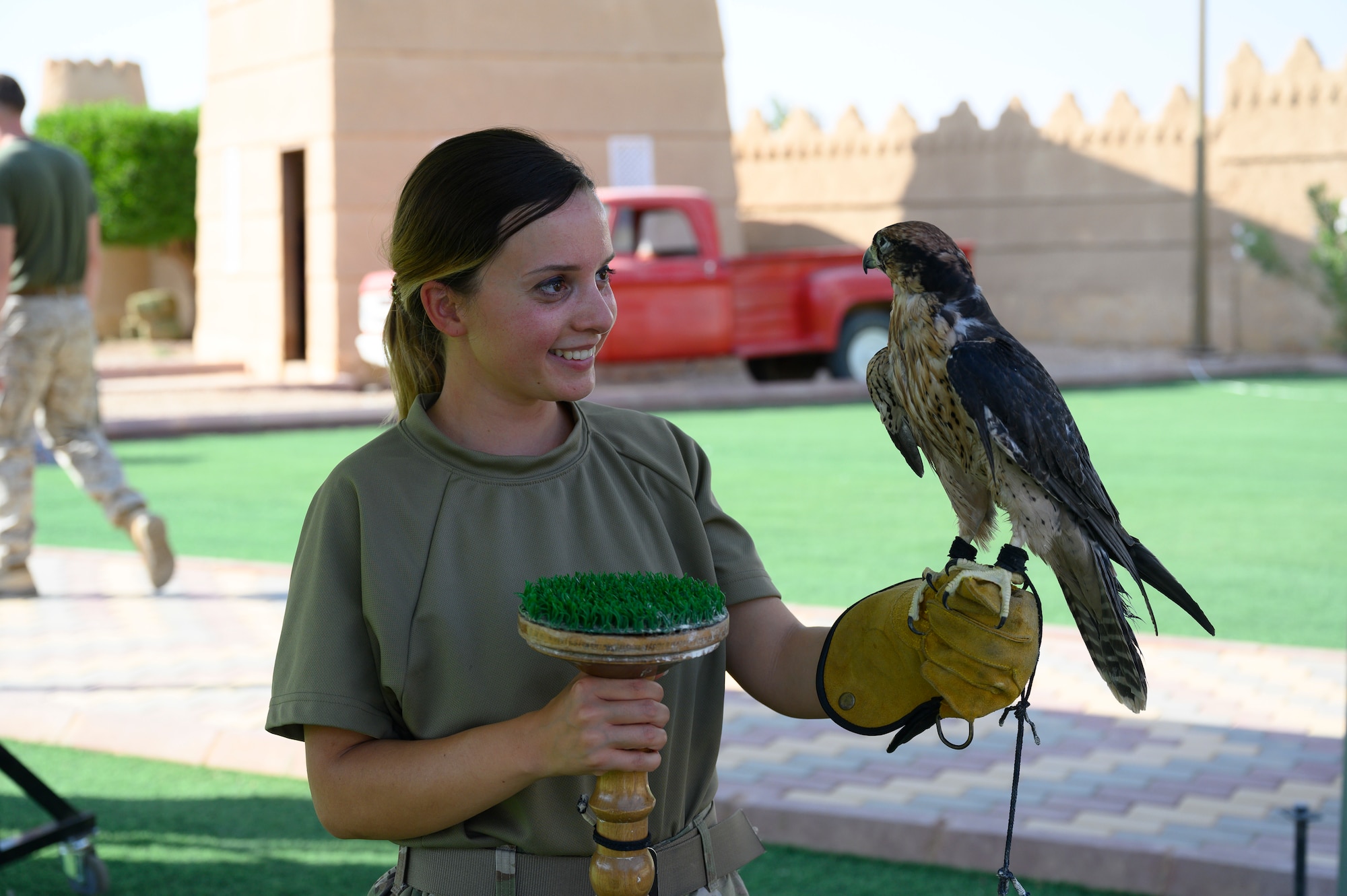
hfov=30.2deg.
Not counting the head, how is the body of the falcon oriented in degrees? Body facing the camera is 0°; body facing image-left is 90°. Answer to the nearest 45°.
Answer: approximately 45°

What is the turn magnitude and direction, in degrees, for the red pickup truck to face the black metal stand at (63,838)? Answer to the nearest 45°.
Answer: approximately 90° to its left

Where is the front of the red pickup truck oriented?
to the viewer's left

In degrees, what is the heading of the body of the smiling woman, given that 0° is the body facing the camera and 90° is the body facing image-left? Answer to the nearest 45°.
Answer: approximately 315°

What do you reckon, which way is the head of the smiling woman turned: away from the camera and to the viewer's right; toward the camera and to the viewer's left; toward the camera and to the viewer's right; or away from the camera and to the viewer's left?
toward the camera and to the viewer's right

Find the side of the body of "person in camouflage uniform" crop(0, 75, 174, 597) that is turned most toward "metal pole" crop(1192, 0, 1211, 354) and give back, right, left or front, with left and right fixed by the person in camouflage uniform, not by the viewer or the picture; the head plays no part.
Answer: right

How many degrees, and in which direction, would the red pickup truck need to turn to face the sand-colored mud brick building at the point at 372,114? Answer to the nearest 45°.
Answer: approximately 45° to its right

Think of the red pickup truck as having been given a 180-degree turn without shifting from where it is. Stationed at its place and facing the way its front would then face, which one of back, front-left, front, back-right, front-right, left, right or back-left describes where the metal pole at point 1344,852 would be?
right

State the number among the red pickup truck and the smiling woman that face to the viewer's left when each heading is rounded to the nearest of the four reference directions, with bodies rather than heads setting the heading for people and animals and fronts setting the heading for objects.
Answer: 1

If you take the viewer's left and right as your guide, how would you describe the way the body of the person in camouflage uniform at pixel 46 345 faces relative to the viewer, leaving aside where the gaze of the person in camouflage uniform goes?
facing away from the viewer and to the left of the viewer

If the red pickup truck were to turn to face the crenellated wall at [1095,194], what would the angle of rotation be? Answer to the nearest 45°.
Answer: approximately 135° to its right

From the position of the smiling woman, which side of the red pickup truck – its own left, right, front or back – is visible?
left
